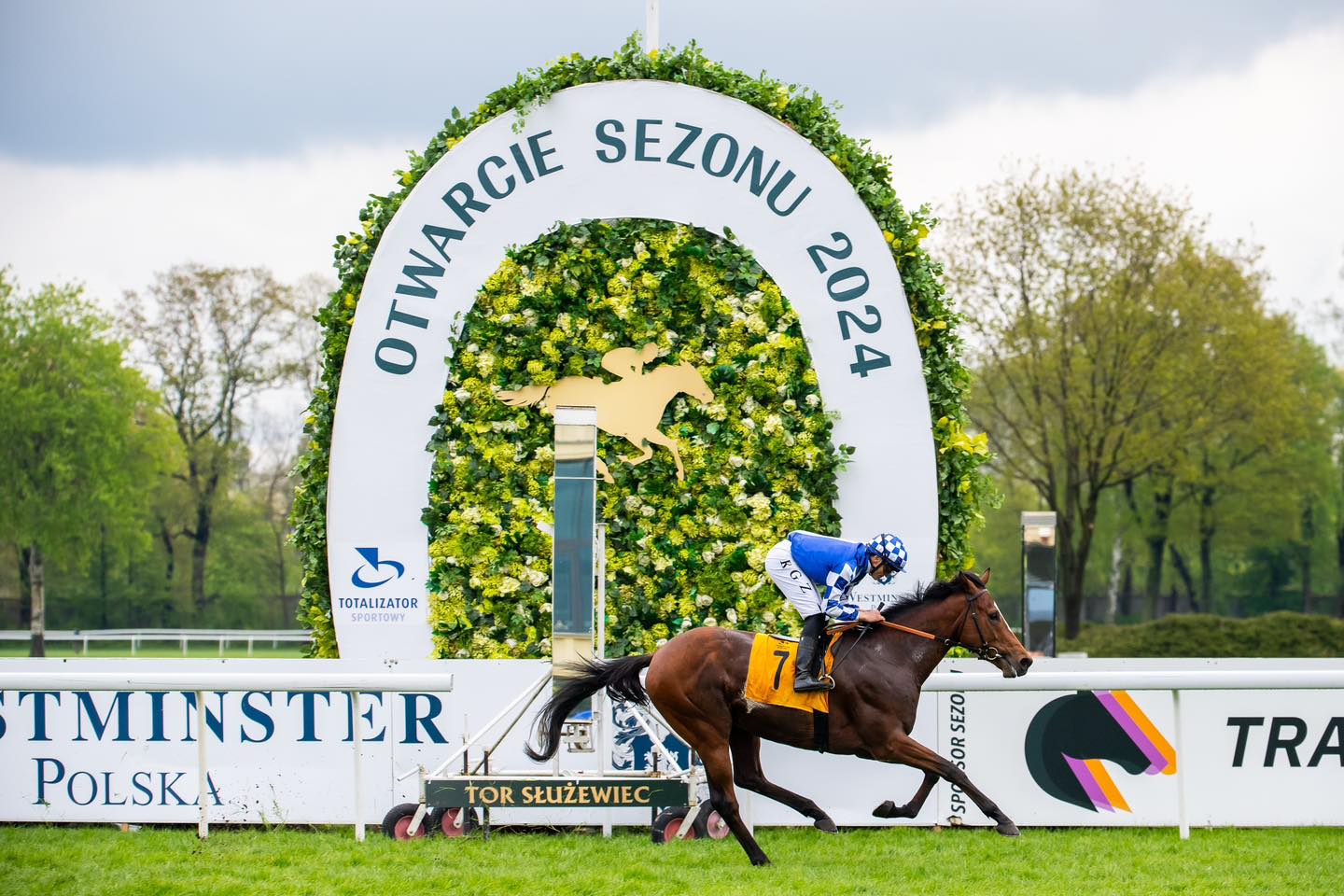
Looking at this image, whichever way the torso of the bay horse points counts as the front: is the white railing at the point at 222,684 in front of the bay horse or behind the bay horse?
behind

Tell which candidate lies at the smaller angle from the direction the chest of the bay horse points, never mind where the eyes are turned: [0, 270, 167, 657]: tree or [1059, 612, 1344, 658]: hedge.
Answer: the hedge

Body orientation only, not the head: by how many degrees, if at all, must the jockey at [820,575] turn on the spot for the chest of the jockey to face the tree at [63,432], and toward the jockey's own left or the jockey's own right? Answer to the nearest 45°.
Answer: approximately 135° to the jockey's own left

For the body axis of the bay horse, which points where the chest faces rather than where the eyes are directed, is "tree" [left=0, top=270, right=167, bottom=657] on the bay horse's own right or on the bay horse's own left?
on the bay horse's own left

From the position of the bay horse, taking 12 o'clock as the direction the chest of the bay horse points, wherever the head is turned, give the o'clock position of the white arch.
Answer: The white arch is roughly at 8 o'clock from the bay horse.

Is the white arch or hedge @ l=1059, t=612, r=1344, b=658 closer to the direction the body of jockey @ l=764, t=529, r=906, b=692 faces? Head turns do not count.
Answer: the hedge

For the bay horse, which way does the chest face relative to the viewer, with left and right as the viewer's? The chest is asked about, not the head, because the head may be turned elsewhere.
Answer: facing to the right of the viewer

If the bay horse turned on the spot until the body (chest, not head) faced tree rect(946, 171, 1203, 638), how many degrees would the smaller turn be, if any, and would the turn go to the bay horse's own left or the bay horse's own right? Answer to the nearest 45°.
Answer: approximately 90° to the bay horse's own left

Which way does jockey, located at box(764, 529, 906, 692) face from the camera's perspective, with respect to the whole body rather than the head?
to the viewer's right
